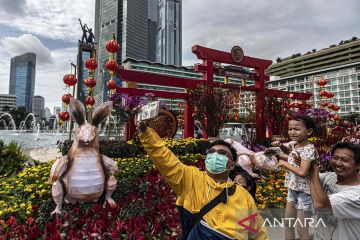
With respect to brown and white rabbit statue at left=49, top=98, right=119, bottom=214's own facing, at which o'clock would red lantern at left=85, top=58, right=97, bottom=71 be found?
The red lantern is roughly at 6 o'clock from the brown and white rabbit statue.

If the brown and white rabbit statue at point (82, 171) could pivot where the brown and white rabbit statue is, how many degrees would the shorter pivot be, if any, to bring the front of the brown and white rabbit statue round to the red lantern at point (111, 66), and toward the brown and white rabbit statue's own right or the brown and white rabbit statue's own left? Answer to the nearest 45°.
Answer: approximately 180°

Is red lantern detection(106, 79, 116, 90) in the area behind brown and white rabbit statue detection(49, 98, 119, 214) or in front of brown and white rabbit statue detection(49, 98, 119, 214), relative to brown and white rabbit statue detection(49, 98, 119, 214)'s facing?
behind

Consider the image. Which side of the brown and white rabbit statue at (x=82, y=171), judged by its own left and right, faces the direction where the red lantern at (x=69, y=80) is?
back

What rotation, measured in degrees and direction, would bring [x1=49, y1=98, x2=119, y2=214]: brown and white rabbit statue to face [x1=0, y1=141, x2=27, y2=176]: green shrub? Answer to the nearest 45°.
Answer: approximately 135° to its right

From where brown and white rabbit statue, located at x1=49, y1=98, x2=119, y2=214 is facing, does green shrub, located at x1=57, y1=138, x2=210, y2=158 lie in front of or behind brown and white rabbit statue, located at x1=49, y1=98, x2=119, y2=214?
behind

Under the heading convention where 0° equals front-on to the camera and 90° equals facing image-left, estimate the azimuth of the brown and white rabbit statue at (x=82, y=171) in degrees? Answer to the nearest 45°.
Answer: approximately 0°

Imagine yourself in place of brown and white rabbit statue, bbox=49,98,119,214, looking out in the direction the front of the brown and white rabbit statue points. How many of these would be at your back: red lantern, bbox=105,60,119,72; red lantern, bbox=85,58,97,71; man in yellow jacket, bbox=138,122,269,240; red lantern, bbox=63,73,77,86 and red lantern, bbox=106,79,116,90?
4

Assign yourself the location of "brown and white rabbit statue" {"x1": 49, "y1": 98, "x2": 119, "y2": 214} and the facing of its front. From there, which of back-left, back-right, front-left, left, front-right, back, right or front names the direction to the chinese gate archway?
back-left
